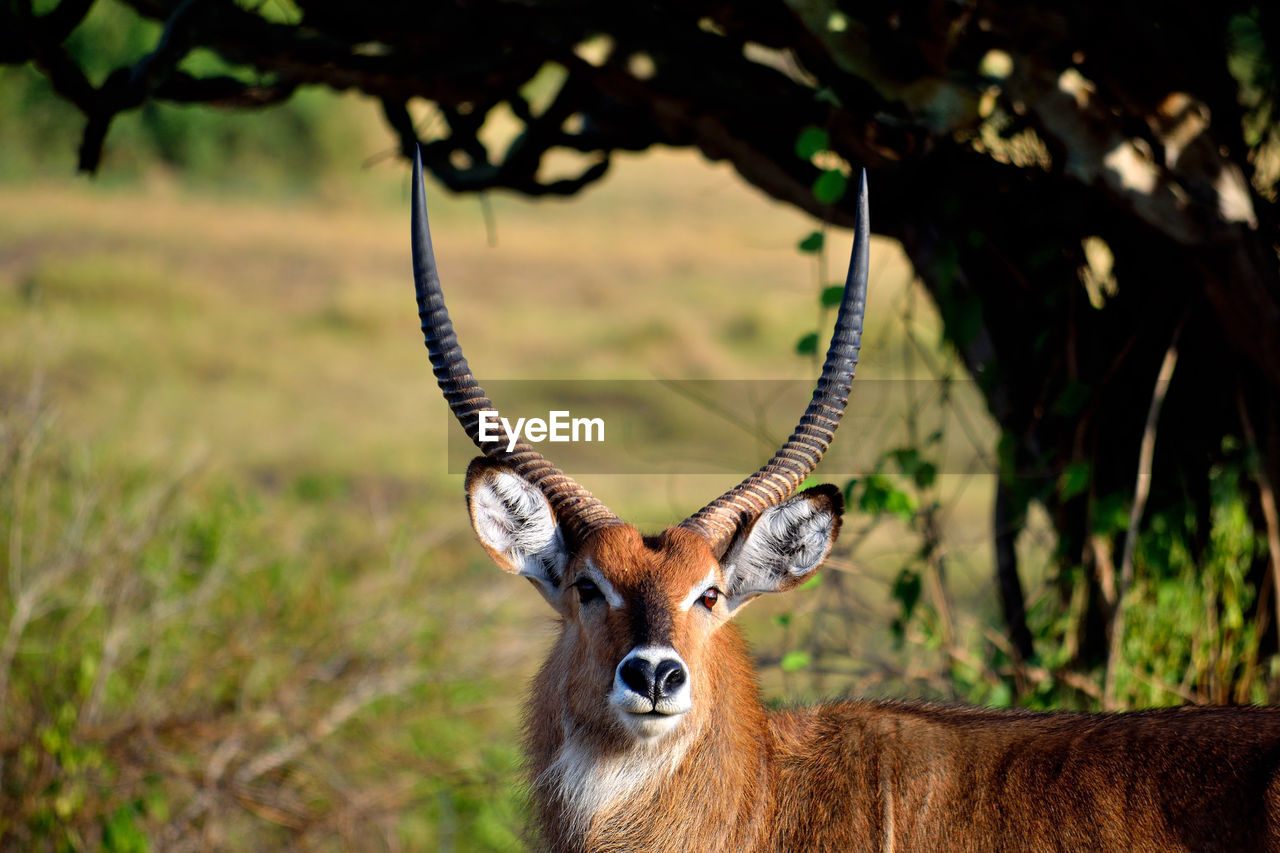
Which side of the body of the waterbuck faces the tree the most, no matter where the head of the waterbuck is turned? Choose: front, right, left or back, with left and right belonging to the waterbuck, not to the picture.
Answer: right

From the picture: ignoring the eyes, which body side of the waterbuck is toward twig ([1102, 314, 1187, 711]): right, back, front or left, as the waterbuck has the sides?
right

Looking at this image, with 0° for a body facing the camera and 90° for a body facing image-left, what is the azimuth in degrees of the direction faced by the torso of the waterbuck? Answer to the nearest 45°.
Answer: approximately 90°
